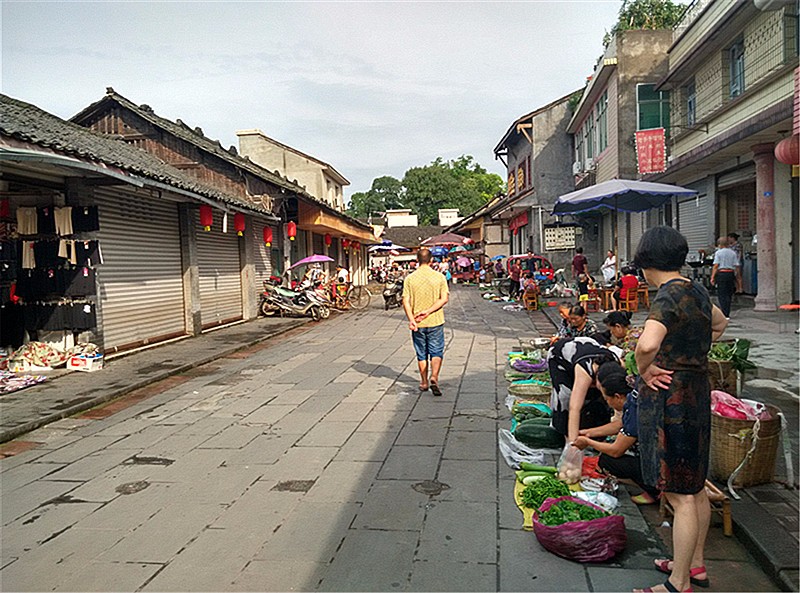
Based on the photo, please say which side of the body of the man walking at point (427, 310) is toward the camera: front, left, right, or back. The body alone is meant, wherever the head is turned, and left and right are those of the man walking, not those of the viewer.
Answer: back

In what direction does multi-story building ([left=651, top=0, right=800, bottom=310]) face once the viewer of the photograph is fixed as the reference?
facing the viewer and to the left of the viewer

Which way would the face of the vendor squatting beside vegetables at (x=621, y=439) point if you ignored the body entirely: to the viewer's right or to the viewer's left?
to the viewer's left

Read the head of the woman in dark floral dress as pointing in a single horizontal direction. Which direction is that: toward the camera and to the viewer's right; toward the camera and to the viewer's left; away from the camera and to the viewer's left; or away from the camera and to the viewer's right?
away from the camera and to the viewer's left

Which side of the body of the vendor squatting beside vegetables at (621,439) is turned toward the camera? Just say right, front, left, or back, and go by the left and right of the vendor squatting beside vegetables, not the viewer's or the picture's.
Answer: left

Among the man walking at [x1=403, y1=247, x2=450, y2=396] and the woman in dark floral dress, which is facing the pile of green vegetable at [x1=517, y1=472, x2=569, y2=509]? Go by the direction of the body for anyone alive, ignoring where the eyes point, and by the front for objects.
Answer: the woman in dark floral dress

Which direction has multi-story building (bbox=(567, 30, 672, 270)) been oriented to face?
to the viewer's left

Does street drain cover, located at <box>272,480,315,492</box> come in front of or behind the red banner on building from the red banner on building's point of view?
in front

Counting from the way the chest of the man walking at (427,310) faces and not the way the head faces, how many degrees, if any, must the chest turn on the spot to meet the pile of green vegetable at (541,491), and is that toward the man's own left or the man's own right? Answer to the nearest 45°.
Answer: approximately 180°

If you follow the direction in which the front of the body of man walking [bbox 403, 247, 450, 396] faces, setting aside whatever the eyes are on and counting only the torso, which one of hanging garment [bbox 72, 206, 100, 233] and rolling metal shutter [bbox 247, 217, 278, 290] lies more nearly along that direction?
the rolling metal shutter

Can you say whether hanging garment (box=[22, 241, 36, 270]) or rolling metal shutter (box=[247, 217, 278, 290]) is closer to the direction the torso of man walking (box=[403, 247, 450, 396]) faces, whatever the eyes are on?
the rolling metal shutter

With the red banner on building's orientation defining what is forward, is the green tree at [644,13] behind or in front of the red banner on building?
behind

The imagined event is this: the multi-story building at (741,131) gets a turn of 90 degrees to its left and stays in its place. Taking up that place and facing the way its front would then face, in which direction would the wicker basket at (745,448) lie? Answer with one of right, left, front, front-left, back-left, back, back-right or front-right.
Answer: front-right

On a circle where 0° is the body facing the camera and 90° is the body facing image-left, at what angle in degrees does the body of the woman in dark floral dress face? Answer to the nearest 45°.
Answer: approximately 135°

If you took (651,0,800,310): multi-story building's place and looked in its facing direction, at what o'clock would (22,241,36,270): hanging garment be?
The hanging garment is roughly at 12 o'clock from the multi-story building.

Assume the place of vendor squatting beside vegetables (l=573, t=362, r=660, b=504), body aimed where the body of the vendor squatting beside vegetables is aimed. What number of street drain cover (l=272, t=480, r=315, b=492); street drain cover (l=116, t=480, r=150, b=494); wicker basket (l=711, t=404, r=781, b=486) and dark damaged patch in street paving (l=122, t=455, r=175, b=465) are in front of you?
3
